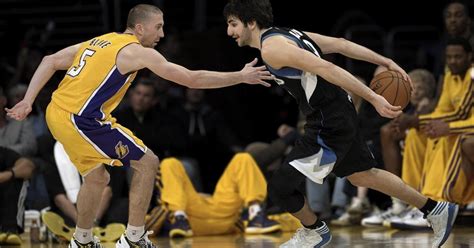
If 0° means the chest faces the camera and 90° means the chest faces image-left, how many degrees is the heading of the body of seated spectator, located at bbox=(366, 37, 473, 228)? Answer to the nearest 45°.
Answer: approximately 45°

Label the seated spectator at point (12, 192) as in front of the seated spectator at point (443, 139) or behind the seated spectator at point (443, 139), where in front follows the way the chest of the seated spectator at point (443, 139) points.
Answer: in front

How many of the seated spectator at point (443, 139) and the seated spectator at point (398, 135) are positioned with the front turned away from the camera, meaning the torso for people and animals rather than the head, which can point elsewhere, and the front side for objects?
0

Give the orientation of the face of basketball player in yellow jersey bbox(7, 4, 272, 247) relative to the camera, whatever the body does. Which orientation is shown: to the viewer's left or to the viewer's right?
to the viewer's right

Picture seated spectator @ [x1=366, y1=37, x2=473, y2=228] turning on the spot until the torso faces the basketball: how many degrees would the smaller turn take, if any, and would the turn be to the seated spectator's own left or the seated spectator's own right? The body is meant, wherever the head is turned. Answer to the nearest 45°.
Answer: approximately 45° to the seated spectator's own left

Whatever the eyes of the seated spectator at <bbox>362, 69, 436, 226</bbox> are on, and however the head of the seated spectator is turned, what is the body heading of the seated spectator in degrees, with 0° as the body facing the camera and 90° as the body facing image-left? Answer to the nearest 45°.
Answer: approximately 45°

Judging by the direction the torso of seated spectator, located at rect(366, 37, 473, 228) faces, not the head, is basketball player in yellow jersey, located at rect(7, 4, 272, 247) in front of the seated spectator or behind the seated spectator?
in front
